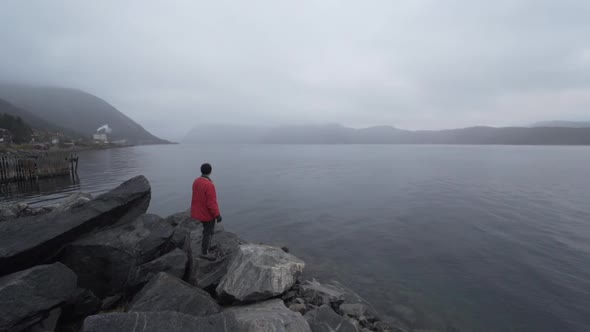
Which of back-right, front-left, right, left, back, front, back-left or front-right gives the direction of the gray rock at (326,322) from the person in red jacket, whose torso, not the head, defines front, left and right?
right

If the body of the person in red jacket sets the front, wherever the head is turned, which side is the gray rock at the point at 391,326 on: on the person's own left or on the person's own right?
on the person's own right

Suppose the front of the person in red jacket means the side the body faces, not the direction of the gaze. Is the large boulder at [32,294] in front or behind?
behind

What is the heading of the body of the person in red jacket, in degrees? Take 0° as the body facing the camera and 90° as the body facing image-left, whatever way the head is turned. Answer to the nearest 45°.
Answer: approximately 225°

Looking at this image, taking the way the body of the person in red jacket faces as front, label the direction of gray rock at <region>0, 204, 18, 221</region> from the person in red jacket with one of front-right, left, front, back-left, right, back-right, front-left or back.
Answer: left

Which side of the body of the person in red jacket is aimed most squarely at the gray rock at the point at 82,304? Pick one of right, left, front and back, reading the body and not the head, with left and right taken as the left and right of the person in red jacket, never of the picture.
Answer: back

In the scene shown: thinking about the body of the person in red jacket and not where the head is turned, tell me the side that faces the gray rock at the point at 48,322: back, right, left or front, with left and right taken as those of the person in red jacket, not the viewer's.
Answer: back

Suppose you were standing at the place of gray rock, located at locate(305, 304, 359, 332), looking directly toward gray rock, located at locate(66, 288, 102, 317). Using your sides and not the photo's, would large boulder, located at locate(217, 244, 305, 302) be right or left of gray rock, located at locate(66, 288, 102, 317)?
right

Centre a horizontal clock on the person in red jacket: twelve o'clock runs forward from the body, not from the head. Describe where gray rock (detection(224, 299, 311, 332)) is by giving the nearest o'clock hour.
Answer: The gray rock is roughly at 4 o'clock from the person in red jacket.

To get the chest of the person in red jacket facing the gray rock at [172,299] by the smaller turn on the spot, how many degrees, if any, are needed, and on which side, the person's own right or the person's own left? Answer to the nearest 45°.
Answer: approximately 135° to the person's own right
